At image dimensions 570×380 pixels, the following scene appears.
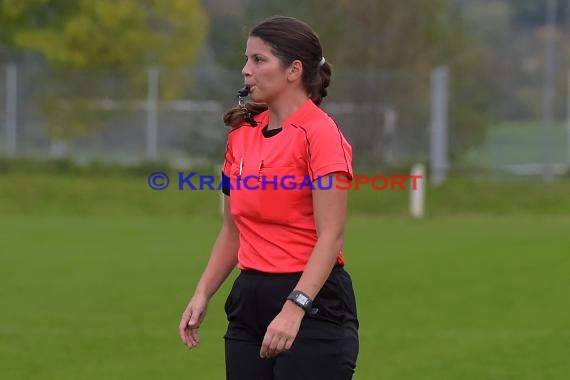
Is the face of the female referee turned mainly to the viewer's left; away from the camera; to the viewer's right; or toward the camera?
to the viewer's left

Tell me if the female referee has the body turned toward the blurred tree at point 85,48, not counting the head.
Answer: no

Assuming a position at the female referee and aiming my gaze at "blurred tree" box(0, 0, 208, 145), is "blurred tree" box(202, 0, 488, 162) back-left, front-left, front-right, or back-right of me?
front-right

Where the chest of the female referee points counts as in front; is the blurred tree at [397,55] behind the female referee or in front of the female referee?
behind

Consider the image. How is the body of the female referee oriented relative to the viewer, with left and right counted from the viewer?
facing the viewer and to the left of the viewer
